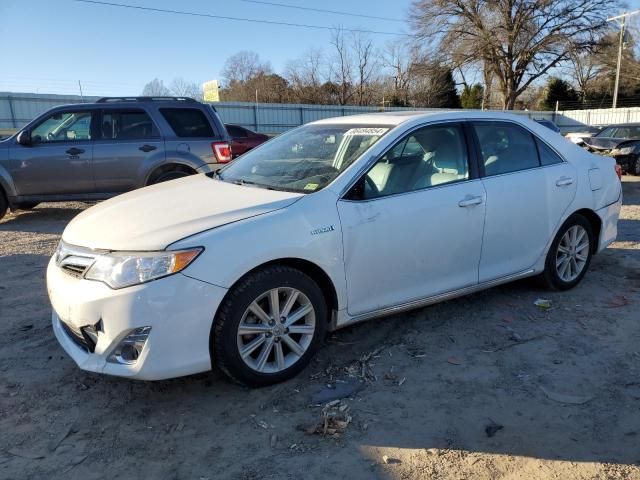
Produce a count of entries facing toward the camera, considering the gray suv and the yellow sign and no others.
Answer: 1

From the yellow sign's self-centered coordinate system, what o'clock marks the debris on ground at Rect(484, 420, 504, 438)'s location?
The debris on ground is roughly at 12 o'clock from the yellow sign.

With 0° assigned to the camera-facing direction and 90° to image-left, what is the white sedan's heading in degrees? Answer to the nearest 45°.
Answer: approximately 45°

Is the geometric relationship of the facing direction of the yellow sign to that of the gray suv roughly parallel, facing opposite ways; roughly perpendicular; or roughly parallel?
roughly perpendicular

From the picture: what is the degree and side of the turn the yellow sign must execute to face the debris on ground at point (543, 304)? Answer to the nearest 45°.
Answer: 0° — it already faces it

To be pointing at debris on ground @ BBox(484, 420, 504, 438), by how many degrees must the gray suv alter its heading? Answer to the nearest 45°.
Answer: approximately 90° to its left

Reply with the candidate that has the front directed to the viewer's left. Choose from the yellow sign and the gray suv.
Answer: the gray suv

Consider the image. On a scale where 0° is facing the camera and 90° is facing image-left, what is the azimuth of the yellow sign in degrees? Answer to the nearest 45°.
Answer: approximately 0°

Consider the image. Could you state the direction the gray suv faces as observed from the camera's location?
facing to the left of the viewer

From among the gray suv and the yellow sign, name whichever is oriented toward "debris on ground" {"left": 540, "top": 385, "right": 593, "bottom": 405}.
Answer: the yellow sign

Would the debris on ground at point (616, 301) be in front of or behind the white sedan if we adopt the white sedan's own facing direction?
behind
